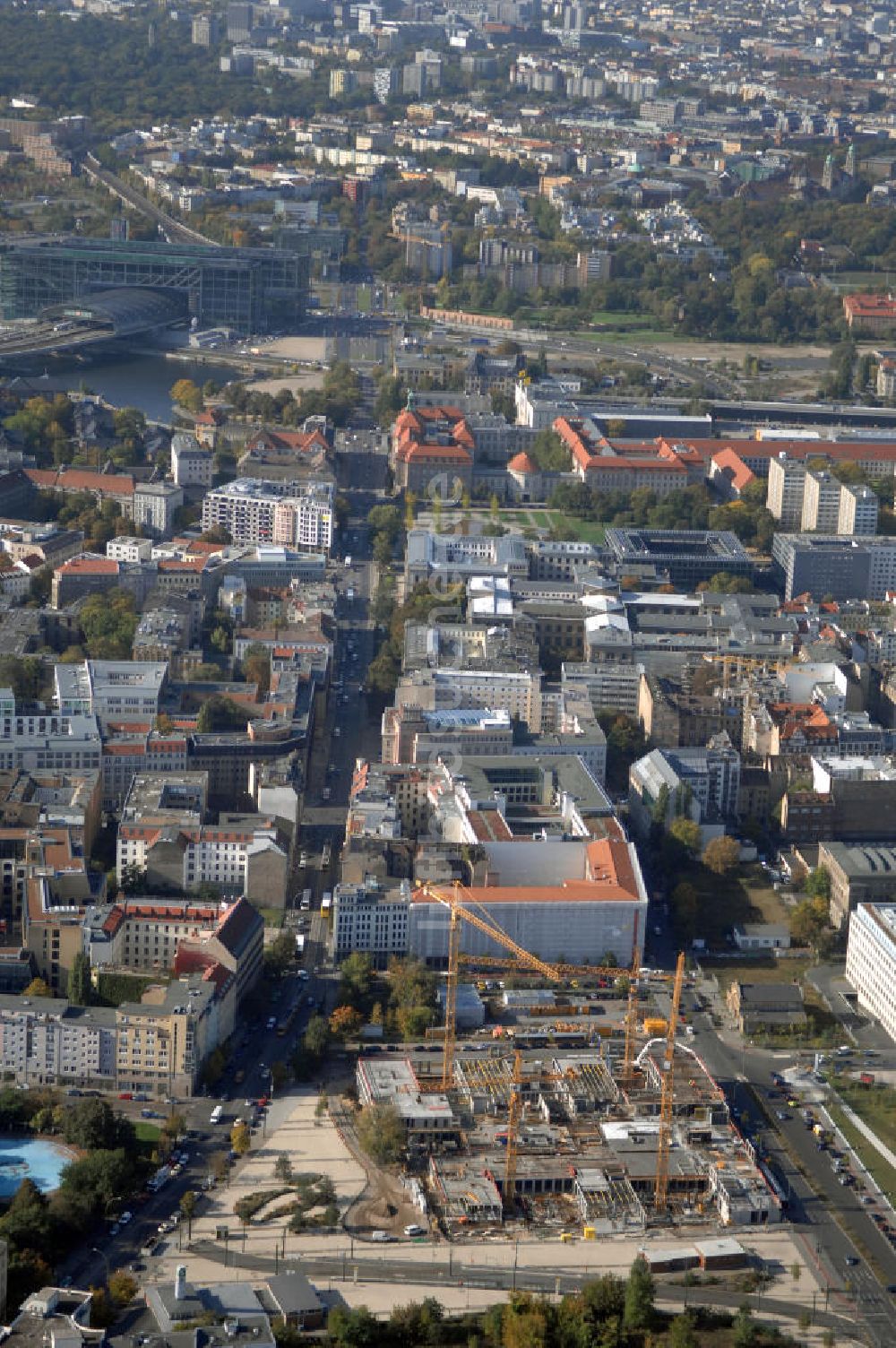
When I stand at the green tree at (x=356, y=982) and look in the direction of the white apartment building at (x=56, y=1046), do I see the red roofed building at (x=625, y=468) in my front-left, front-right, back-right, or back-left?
back-right

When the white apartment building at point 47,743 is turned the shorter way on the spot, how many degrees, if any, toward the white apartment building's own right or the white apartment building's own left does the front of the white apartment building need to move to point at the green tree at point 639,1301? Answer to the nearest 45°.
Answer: approximately 45° to the white apartment building's own left

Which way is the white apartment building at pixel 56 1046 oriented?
toward the camera

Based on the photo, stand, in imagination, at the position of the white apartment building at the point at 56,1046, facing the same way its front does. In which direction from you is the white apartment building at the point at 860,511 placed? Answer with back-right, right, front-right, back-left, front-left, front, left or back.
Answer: back-left

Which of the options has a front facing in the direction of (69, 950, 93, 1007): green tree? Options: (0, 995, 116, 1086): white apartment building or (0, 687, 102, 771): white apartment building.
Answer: (0, 687, 102, 771): white apartment building

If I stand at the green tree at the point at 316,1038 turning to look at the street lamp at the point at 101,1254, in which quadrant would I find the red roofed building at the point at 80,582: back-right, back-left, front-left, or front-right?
back-right

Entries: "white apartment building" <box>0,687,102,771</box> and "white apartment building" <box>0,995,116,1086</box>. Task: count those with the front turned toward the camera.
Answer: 2

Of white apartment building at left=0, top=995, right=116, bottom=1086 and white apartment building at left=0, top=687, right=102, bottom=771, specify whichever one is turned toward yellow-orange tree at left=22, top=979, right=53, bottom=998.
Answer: white apartment building at left=0, top=687, right=102, bottom=771

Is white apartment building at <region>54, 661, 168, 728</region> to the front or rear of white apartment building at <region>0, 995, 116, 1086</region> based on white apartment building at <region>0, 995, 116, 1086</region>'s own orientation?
to the rear

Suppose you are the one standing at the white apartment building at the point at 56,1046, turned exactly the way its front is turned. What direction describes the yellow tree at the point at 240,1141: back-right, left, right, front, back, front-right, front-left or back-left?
front-left

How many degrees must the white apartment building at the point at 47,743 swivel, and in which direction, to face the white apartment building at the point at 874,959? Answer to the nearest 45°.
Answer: approximately 45° to its left

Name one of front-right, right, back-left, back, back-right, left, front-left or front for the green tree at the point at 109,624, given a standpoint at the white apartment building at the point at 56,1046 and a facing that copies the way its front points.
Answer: back

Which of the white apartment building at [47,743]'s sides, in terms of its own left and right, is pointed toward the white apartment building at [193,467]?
back

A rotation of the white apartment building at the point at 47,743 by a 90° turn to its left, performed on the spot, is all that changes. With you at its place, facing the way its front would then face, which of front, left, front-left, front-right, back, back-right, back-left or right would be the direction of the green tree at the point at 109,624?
left

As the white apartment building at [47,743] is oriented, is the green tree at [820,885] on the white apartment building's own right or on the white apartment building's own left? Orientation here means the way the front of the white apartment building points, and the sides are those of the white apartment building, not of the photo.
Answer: on the white apartment building's own left

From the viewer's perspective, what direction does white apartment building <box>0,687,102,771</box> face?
toward the camera

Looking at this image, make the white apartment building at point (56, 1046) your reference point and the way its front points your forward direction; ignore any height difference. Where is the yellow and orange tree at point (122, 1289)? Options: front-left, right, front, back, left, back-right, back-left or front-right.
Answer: front

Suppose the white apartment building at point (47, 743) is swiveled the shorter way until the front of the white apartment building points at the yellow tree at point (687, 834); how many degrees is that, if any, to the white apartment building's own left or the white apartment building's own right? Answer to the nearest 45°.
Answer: approximately 90° to the white apartment building's own left

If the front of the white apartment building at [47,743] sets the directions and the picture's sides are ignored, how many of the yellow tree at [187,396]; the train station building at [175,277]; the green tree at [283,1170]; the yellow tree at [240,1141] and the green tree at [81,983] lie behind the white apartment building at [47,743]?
2
